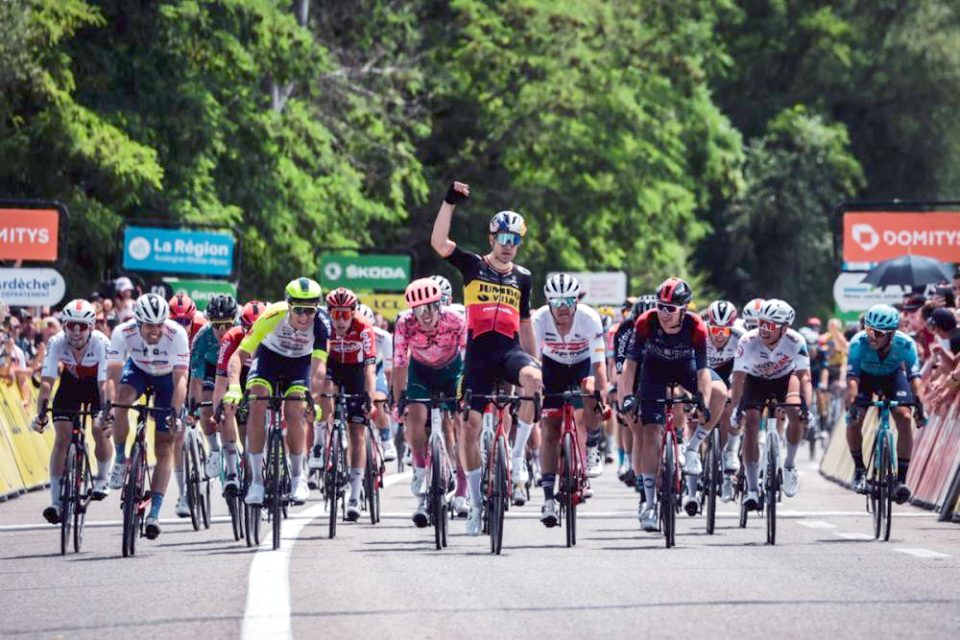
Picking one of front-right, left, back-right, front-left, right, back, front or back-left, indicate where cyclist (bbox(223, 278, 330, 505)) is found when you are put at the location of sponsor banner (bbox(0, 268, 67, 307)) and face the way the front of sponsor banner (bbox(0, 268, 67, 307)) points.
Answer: front

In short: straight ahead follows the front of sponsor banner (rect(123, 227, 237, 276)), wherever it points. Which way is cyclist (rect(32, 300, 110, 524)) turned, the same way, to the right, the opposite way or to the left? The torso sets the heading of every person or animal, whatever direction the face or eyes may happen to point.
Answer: the same way

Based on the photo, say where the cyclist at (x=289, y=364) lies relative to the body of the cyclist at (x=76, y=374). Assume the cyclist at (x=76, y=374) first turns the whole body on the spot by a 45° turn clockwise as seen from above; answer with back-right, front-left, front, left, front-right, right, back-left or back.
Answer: left

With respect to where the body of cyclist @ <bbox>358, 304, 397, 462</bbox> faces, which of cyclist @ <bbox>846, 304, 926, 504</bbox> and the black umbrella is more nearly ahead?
the cyclist

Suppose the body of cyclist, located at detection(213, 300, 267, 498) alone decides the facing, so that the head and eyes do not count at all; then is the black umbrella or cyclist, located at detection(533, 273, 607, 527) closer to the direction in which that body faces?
the cyclist

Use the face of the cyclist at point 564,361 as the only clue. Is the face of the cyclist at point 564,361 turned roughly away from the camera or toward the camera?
toward the camera

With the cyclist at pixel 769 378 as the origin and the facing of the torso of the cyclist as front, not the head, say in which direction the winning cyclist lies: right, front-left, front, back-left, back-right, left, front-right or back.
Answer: front-right

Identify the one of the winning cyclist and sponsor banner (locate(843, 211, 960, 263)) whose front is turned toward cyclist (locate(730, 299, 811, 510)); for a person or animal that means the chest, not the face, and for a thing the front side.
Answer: the sponsor banner

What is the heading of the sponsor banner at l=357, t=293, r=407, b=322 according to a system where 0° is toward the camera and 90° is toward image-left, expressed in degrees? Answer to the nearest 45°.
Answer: approximately 0°

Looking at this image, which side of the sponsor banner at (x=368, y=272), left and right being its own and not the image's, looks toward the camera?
front

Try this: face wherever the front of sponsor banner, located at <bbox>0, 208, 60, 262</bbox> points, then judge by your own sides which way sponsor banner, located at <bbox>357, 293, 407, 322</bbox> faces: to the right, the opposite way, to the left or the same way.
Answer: the same way

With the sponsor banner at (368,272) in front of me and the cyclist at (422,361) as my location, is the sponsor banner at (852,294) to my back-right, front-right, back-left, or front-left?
front-right

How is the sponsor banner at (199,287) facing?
toward the camera

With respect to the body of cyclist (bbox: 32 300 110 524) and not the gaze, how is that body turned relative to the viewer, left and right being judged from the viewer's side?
facing the viewer

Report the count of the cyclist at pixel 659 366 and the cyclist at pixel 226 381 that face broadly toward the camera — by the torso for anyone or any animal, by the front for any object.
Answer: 2

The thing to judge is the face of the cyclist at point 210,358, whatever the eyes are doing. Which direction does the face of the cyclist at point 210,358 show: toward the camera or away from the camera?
toward the camera
